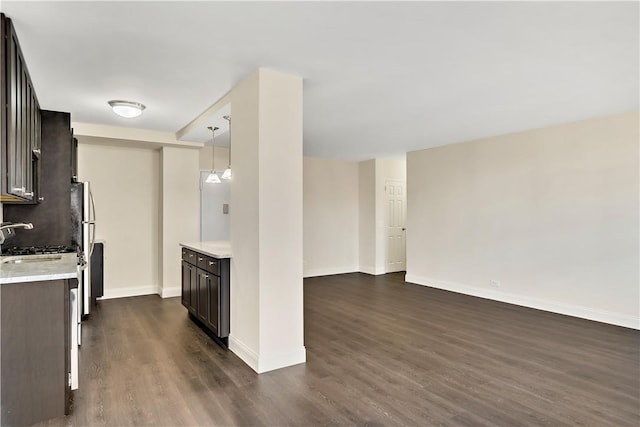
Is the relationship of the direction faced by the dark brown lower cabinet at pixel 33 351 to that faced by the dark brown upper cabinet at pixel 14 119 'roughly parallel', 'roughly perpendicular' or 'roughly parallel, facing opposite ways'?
roughly parallel

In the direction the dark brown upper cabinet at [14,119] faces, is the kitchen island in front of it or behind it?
in front

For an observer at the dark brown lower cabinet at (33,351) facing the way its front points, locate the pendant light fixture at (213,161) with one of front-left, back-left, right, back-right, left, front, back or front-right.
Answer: front-left

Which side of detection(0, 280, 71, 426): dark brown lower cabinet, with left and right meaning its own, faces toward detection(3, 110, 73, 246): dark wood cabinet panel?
left

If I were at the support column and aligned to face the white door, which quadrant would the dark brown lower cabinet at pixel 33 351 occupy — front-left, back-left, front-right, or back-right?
back-left

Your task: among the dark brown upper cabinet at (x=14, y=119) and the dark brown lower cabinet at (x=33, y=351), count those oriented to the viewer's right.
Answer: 2

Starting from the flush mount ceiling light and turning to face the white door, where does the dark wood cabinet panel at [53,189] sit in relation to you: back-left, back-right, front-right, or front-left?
back-left

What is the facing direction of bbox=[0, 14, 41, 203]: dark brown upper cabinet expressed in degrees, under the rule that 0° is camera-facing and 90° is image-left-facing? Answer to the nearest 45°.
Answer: approximately 270°

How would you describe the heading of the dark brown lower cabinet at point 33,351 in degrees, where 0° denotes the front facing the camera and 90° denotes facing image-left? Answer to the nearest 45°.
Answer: approximately 270°

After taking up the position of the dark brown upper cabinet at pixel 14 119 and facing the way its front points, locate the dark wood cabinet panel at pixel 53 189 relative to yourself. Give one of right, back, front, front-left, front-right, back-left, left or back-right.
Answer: left
